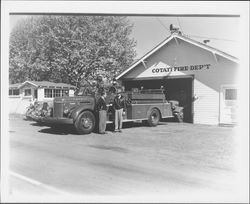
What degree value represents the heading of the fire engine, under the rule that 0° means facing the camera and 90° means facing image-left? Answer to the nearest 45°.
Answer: approximately 45°
